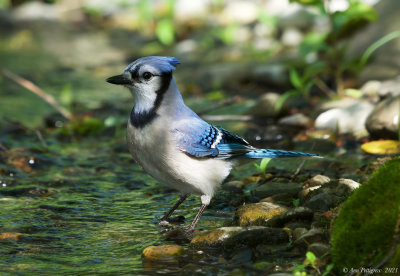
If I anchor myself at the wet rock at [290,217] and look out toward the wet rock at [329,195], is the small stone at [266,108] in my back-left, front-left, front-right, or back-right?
front-left

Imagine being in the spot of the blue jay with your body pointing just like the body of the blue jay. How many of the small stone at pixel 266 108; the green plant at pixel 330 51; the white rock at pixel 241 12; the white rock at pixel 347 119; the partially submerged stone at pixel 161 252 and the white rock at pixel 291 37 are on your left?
1

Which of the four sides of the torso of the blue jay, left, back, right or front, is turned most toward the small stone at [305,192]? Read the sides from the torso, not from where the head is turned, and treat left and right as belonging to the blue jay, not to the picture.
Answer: back

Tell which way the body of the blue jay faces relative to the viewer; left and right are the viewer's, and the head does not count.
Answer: facing to the left of the viewer

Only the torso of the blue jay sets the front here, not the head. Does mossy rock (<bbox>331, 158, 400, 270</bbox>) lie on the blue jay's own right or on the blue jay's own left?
on the blue jay's own left

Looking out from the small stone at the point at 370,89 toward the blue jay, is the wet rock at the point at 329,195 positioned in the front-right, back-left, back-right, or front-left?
front-left

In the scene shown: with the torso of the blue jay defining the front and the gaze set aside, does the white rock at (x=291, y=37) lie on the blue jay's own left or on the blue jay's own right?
on the blue jay's own right

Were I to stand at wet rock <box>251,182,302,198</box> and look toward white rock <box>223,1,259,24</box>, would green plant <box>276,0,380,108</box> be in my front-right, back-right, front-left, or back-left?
front-right

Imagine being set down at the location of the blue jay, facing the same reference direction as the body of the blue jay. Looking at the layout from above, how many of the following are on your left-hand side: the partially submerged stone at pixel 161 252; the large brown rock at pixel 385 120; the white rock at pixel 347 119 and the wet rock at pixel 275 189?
1

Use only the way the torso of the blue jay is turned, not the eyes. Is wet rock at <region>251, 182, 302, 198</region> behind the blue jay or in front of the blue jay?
behind

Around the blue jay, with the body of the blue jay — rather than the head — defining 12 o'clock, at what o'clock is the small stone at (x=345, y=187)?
The small stone is roughly at 6 o'clock from the blue jay.

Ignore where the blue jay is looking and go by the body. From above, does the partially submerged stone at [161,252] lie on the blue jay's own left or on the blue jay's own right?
on the blue jay's own left

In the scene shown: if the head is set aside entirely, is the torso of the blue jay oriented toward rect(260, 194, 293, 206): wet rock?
no

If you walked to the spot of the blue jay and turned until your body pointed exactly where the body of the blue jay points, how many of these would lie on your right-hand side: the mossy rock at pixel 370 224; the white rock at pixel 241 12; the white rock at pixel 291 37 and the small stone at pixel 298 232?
2

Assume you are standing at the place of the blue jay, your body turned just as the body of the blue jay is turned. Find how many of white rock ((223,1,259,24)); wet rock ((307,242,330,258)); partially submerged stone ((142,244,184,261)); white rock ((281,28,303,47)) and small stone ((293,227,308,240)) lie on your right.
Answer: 2

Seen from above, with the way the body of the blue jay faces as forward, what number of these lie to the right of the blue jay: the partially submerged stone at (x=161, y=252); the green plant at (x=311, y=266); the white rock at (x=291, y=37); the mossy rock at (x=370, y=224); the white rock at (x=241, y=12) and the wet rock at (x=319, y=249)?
2

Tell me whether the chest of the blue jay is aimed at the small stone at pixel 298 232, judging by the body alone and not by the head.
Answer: no

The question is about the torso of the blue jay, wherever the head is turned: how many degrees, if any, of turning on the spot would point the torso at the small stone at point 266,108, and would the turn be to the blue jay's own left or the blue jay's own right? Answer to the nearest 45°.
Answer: approximately 90° to the blue jay's own right

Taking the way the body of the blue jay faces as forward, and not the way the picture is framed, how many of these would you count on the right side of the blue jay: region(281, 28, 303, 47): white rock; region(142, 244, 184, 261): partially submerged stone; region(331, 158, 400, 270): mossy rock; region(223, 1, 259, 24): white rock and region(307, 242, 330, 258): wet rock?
2

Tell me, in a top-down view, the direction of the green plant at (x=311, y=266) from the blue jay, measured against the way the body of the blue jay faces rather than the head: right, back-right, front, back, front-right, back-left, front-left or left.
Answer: back-left

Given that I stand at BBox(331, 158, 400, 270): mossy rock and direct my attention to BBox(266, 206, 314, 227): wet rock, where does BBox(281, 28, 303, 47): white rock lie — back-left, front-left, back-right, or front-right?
front-right
